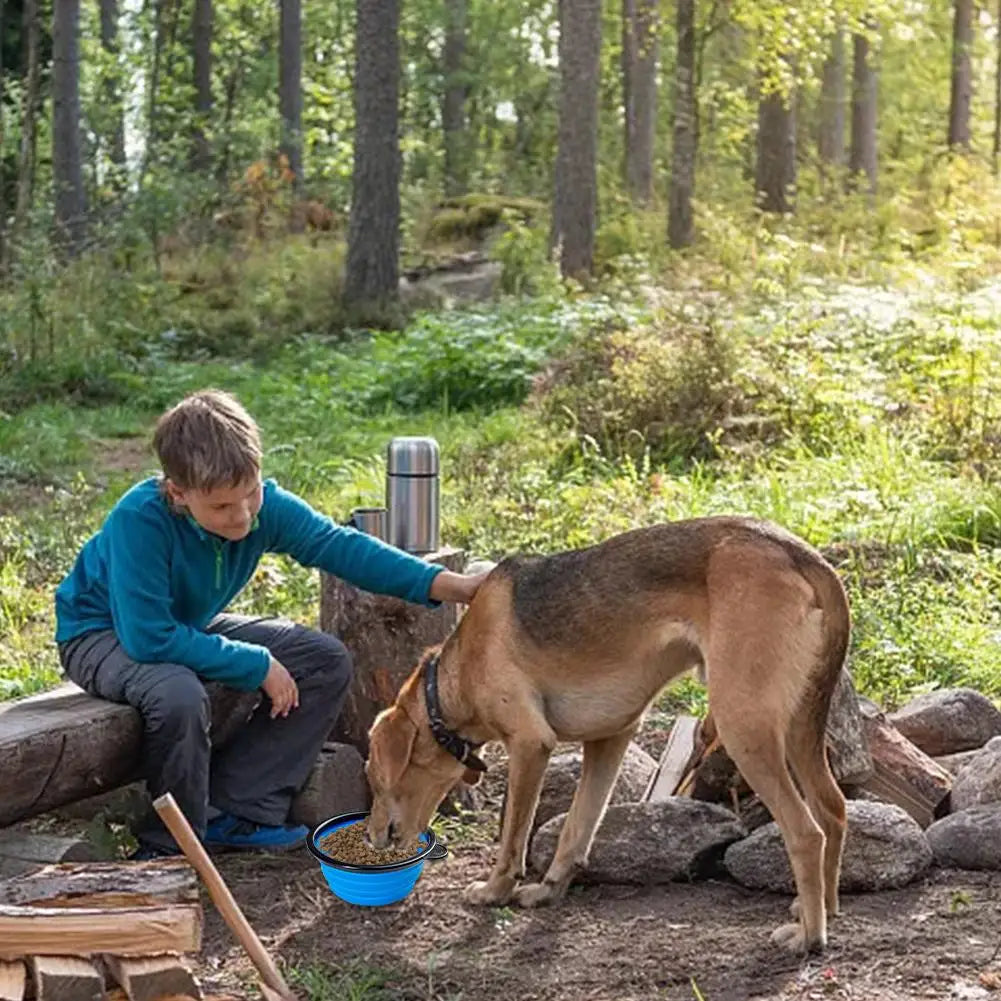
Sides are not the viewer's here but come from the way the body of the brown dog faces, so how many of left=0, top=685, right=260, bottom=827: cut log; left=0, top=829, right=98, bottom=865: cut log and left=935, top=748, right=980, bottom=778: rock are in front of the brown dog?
2

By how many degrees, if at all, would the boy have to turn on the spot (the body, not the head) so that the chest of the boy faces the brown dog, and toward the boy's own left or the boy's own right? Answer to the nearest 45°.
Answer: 0° — they already face it

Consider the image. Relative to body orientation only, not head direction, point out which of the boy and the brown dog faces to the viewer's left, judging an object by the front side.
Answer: the brown dog

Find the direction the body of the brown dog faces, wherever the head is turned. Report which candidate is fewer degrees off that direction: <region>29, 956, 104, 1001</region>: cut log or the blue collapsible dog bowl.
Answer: the blue collapsible dog bowl

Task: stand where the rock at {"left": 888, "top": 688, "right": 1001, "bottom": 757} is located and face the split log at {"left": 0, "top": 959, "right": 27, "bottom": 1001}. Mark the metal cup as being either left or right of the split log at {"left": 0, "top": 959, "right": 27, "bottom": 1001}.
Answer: right

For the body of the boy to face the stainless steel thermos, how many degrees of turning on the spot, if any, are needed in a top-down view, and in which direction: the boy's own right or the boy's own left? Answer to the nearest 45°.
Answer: approximately 90° to the boy's own left

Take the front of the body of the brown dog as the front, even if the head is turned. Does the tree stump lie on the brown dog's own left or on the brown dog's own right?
on the brown dog's own right

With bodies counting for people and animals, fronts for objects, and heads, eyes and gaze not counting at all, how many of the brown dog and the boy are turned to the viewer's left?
1

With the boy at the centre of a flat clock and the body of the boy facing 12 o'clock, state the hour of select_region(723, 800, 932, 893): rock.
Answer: The rock is roughly at 11 o'clock from the boy.

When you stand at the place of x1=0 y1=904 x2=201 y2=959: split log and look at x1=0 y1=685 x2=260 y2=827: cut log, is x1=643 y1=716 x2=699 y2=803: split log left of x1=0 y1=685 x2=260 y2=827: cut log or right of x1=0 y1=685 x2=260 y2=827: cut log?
right

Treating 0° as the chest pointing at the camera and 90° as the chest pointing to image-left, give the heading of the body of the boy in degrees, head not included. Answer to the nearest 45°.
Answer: approximately 315°

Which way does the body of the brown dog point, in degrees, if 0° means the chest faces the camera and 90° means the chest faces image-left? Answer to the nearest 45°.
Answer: approximately 90°

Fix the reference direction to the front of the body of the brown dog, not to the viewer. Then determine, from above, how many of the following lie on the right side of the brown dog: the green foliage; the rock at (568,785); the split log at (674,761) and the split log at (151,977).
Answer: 3
